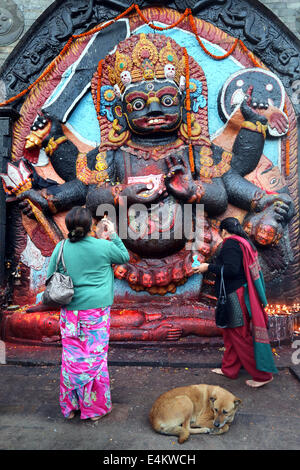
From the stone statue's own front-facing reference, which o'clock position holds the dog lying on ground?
The dog lying on ground is roughly at 12 o'clock from the stone statue.

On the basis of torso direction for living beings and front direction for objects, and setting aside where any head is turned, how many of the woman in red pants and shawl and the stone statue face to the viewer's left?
1

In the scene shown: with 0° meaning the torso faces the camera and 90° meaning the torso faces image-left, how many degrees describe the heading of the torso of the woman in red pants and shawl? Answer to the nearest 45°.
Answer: approximately 90°

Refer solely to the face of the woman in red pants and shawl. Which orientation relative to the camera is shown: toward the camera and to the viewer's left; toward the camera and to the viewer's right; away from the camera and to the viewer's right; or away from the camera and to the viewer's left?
away from the camera and to the viewer's left

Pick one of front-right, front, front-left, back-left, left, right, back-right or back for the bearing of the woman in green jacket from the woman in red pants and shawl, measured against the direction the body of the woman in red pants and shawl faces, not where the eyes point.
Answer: front-left

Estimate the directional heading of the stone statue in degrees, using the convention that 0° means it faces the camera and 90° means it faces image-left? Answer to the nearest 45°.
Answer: approximately 0°

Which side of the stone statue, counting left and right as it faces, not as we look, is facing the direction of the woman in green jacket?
front

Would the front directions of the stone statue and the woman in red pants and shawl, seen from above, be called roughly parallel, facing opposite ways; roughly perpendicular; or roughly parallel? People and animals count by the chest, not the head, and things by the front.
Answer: roughly perpendicular

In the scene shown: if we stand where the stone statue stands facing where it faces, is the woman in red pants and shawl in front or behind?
in front

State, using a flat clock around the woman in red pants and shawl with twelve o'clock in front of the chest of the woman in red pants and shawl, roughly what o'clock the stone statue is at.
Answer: The stone statue is roughly at 2 o'clock from the woman in red pants and shawl.

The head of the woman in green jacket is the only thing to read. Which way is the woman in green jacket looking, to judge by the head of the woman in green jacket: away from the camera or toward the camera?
away from the camera
